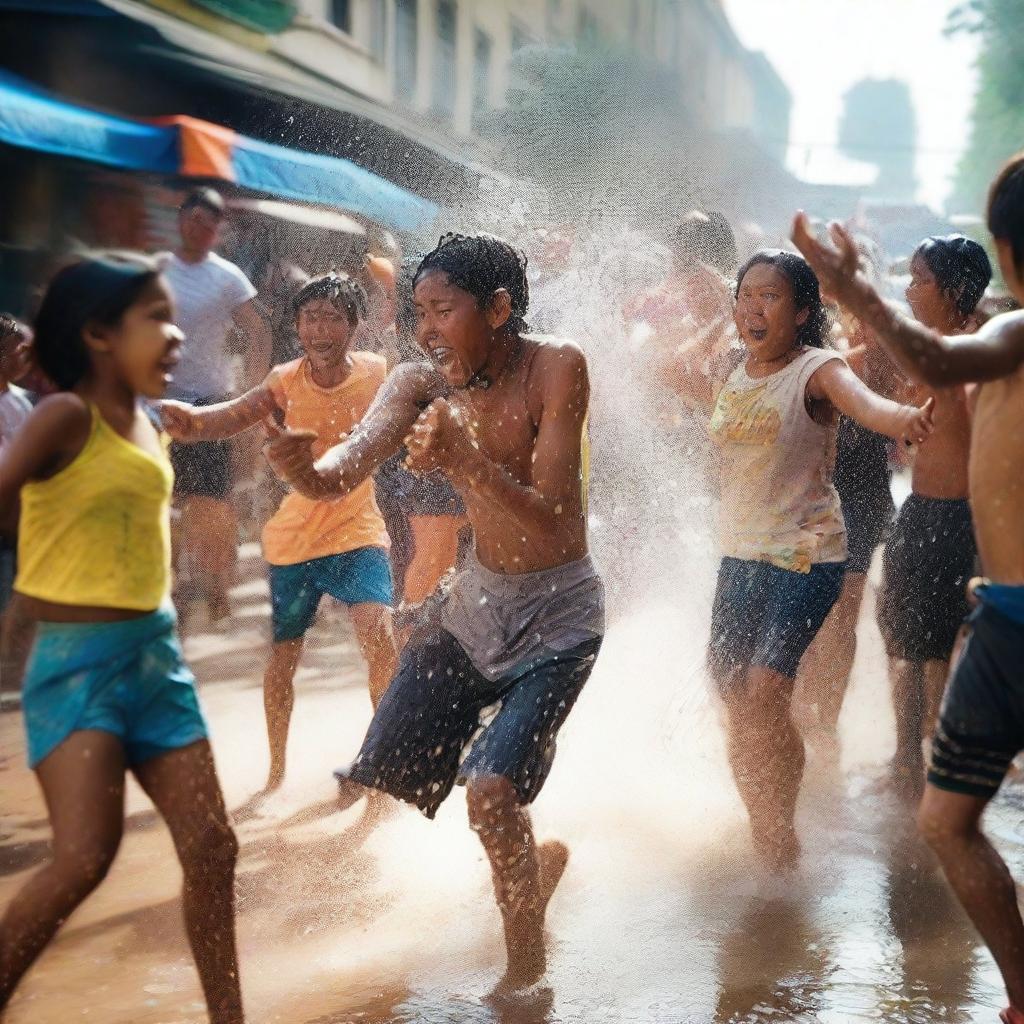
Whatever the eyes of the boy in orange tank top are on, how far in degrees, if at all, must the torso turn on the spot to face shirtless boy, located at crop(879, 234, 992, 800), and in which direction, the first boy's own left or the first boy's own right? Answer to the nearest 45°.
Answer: approximately 90° to the first boy's own left

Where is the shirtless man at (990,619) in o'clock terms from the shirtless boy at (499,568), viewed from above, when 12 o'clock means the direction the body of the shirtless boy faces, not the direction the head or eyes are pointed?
The shirtless man is roughly at 9 o'clock from the shirtless boy.

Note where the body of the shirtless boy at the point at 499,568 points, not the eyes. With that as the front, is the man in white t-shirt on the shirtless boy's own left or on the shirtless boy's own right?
on the shirtless boy's own right

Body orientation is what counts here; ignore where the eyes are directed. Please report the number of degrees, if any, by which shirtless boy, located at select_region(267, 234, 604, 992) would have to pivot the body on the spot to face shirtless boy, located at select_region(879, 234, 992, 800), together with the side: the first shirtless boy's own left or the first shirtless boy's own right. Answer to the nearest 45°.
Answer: approximately 180°

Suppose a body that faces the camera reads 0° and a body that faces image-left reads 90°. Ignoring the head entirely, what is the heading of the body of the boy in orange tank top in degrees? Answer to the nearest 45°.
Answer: approximately 0°

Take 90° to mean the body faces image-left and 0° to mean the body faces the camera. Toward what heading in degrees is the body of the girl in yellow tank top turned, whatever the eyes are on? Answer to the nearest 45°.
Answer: approximately 315°

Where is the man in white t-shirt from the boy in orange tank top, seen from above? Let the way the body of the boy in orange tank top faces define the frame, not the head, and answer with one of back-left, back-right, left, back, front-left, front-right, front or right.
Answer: back

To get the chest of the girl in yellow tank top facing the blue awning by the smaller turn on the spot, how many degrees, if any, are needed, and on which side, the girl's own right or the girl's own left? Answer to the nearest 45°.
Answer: approximately 135° to the girl's own left

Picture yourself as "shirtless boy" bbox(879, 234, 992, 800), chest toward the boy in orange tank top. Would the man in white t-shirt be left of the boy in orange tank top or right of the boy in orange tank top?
right

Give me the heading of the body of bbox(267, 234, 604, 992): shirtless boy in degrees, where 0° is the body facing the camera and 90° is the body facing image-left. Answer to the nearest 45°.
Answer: approximately 45°

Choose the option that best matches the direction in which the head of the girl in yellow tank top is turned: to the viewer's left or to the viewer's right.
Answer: to the viewer's right

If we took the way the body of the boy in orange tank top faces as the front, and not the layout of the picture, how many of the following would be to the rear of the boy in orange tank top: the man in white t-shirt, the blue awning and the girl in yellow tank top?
2
